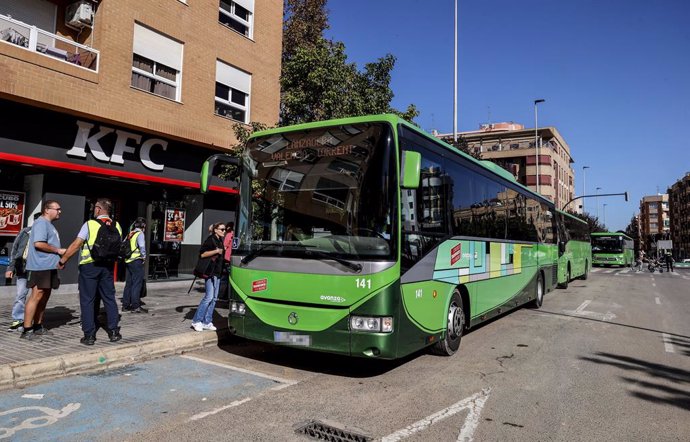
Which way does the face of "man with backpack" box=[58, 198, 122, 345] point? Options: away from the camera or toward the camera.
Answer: away from the camera

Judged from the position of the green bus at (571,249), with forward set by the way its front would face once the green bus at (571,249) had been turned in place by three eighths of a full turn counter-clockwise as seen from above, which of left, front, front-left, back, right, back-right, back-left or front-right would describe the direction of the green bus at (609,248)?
left

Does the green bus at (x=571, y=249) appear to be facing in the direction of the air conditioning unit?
yes

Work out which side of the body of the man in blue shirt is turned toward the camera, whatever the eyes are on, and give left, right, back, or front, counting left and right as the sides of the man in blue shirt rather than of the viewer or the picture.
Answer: right

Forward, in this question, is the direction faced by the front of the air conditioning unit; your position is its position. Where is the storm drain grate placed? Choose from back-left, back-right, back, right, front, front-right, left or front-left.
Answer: front-right

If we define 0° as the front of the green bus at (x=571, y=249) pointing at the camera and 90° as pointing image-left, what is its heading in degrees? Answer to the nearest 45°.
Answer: approximately 45°

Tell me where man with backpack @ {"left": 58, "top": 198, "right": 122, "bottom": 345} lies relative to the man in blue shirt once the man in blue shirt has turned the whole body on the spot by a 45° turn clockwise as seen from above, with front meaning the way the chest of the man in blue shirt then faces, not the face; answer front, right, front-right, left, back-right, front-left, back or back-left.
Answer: front

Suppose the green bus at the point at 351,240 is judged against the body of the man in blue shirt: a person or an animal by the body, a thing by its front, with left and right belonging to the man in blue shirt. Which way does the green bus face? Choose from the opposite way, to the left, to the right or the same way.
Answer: the opposite way

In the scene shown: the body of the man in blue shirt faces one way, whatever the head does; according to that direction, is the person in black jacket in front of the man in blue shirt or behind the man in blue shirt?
in front

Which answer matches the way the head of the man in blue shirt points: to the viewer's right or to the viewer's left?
to the viewer's right

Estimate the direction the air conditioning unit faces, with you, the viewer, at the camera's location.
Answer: facing the viewer and to the right of the viewer
